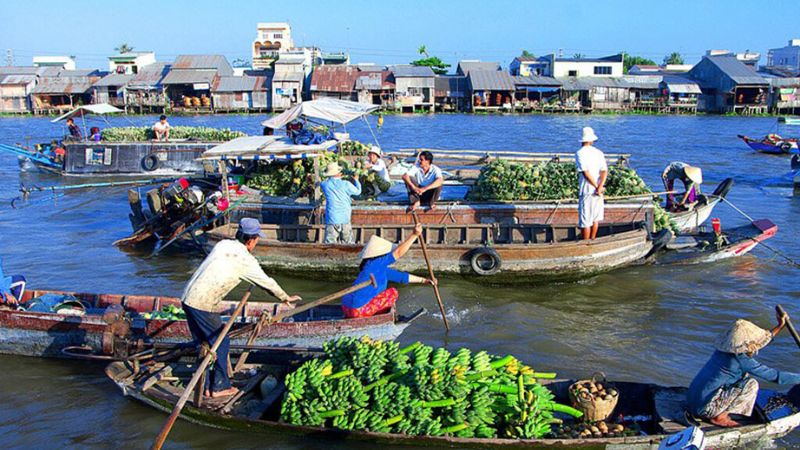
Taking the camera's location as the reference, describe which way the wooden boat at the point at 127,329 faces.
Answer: facing to the right of the viewer

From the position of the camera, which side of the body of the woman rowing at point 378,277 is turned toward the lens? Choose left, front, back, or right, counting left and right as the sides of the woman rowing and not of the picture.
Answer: right

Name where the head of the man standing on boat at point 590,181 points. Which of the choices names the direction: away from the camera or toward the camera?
away from the camera

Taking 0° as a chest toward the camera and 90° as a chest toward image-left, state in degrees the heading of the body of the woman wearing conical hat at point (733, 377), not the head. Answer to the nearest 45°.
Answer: approximately 270°

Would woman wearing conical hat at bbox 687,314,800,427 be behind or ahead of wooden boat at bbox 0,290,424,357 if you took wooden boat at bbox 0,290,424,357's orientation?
ahead

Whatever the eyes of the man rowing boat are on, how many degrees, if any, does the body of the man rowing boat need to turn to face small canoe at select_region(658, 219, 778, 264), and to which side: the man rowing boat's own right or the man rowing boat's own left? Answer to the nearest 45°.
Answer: approximately 45° to the man rowing boat's own left

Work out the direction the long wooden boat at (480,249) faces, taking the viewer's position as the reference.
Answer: facing to the right of the viewer

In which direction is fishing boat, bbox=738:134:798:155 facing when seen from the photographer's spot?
facing to the left of the viewer

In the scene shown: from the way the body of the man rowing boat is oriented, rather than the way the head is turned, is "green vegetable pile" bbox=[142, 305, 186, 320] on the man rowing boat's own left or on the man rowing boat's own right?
on the man rowing boat's own left

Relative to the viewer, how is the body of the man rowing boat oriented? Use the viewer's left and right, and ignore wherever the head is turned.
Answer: facing to the right of the viewer
